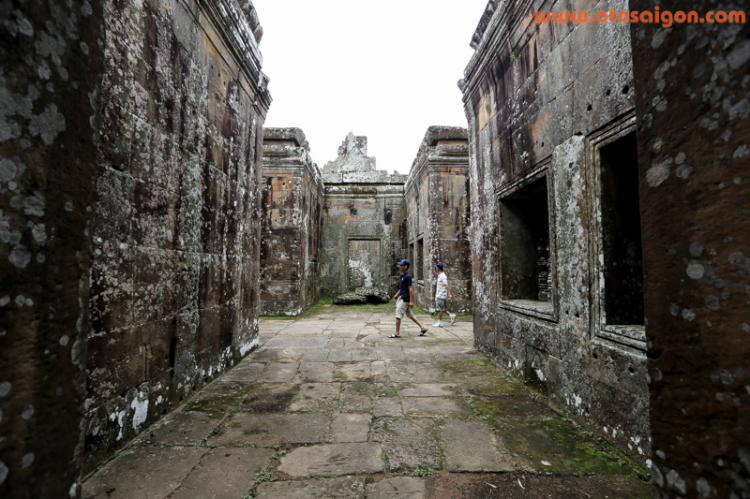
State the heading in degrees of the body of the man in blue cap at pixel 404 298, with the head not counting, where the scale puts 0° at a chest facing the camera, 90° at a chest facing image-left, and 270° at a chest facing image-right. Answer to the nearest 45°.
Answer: approximately 90°

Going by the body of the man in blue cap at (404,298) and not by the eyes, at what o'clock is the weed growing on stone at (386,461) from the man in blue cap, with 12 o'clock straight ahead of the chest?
The weed growing on stone is roughly at 9 o'clock from the man in blue cap.

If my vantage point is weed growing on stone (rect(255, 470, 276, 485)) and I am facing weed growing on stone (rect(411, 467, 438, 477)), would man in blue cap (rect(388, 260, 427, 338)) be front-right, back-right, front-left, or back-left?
front-left

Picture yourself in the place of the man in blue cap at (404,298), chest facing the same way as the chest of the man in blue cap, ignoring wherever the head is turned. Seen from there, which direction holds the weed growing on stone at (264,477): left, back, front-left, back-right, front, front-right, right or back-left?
left

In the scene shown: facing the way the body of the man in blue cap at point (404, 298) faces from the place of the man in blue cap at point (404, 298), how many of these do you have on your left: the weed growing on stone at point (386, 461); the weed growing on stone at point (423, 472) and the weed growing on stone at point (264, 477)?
3
